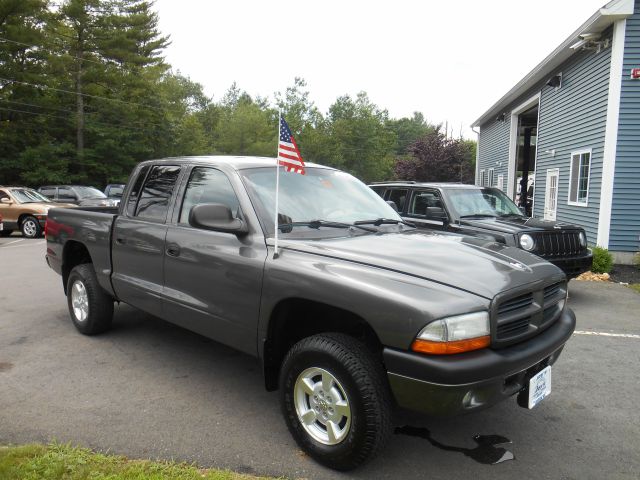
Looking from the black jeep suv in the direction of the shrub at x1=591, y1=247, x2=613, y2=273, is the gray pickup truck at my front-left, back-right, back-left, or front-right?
back-right

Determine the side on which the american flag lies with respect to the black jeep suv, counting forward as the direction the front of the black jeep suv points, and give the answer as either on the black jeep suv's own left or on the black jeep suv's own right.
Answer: on the black jeep suv's own right

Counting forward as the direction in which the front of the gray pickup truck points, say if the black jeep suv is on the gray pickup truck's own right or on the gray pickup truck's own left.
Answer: on the gray pickup truck's own left

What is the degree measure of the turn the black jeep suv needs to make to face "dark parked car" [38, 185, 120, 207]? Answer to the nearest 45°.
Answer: approximately 180°
